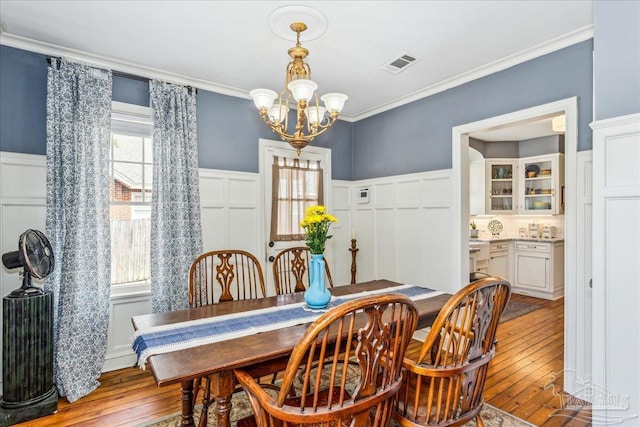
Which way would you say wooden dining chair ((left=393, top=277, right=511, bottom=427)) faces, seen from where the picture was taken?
facing away from the viewer and to the left of the viewer

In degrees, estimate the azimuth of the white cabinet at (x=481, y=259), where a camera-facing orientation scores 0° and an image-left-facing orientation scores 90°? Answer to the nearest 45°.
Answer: approximately 0°

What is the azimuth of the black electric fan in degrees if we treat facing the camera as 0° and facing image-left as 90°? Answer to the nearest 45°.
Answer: approximately 315°

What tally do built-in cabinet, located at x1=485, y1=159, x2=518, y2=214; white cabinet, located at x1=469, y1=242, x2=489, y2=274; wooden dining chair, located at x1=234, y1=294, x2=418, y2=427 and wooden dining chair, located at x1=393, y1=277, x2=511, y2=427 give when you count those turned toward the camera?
2

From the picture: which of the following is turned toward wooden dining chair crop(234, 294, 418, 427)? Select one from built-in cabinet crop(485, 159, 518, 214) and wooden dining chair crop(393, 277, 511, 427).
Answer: the built-in cabinet

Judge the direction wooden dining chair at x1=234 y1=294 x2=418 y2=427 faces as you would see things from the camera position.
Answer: facing away from the viewer and to the left of the viewer

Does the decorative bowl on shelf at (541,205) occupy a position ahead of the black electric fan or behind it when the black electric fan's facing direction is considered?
ahead

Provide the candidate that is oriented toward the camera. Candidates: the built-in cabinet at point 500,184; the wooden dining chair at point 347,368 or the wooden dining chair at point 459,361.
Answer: the built-in cabinet

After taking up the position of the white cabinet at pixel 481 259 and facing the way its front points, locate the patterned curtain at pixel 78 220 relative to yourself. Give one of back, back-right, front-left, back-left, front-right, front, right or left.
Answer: front-right

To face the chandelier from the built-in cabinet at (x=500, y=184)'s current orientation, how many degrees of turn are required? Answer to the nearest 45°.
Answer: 0° — it already faces it
